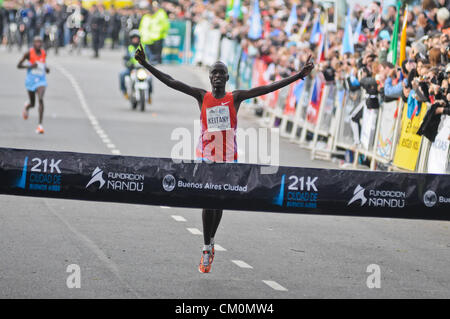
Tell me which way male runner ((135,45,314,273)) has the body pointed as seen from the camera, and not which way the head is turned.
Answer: toward the camera

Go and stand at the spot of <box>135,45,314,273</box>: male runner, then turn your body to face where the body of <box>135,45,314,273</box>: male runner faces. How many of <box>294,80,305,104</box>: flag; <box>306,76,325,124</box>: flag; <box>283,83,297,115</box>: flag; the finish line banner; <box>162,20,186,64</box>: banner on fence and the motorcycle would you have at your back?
5

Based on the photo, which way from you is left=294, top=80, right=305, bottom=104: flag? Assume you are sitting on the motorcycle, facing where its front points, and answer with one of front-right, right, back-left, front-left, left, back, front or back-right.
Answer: front-left

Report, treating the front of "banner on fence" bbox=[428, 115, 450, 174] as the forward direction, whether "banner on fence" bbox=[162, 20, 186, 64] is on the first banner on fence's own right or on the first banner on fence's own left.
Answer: on the first banner on fence's own right

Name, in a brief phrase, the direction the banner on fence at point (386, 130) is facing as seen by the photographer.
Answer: facing the viewer and to the left of the viewer

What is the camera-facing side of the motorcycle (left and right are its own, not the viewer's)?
front

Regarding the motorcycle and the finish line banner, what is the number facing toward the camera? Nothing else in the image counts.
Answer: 2

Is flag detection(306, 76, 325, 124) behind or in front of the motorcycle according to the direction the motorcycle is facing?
in front

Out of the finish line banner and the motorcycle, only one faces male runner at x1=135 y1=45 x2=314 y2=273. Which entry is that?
the motorcycle
